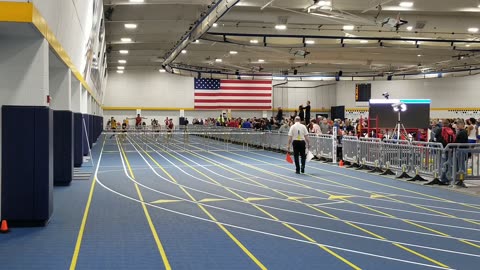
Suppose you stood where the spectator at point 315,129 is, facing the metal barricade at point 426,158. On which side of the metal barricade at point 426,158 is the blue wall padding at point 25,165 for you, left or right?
right

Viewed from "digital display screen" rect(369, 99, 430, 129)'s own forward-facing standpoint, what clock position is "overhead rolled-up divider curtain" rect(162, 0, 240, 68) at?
The overhead rolled-up divider curtain is roughly at 3 o'clock from the digital display screen.

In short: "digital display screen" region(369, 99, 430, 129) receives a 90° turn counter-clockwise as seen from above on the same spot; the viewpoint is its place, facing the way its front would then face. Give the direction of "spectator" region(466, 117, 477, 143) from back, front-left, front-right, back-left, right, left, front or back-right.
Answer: front-left

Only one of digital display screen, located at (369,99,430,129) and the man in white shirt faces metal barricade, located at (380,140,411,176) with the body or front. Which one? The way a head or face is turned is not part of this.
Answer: the digital display screen
